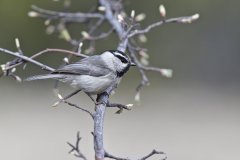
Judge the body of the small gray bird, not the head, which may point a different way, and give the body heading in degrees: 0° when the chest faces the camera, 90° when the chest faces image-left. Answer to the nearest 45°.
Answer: approximately 270°
